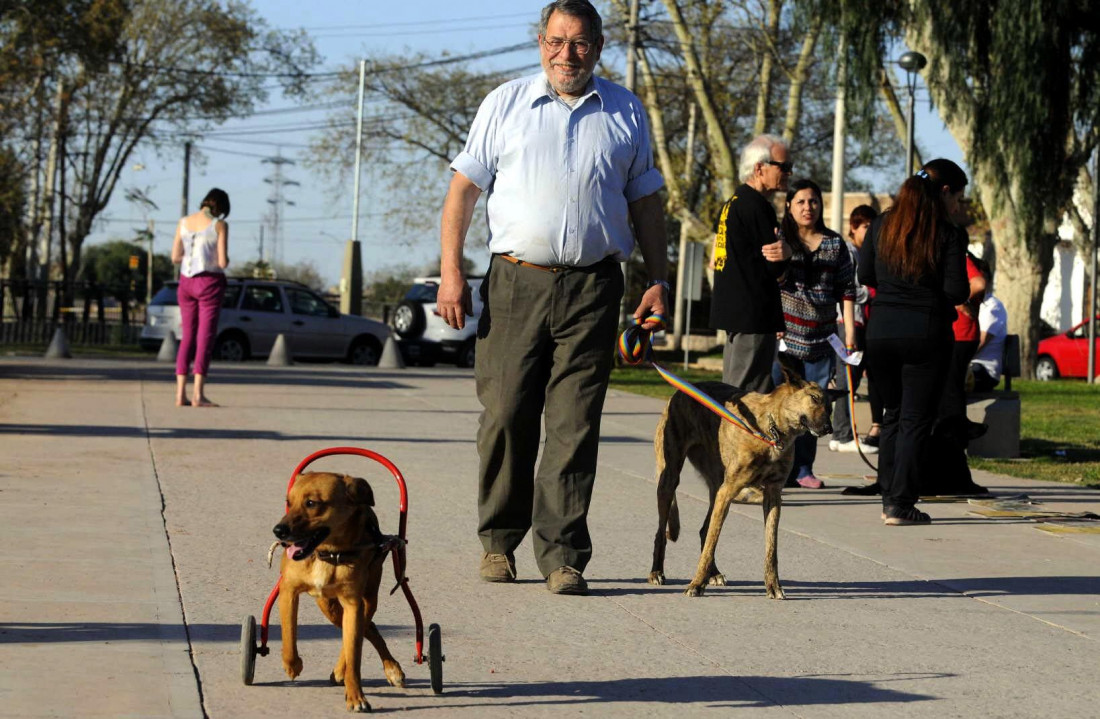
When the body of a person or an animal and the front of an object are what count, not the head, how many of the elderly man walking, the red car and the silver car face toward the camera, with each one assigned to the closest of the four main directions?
1

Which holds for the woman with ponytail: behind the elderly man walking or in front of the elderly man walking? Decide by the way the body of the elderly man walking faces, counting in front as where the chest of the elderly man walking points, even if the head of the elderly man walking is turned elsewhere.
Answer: behind

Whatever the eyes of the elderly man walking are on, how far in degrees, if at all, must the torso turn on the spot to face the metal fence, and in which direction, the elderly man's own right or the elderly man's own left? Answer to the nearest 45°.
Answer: approximately 180°

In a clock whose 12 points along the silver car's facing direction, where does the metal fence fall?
The metal fence is roughly at 8 o'clock from the silver car.

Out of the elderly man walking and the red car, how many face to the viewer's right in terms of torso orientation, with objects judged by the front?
0

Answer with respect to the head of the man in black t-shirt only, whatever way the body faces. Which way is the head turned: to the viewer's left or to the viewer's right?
to the viewer's right

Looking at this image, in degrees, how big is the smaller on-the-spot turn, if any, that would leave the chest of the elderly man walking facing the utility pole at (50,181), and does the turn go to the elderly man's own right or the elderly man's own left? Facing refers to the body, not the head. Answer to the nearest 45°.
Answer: approximately 180°

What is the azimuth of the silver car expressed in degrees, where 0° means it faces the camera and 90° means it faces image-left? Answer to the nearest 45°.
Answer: approximately 270°

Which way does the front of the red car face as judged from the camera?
facing to the left of the viewer

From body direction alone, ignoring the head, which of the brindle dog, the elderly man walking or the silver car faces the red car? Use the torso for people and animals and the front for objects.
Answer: the silver car
